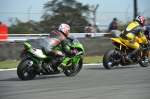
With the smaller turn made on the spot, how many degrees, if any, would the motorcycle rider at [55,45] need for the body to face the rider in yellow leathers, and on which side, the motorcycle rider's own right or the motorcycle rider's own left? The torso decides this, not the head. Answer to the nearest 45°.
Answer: approximately 45° to the motorcycle rider's own left

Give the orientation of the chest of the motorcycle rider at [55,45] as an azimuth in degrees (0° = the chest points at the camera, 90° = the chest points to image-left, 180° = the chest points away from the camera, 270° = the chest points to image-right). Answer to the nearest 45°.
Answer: approximately 270°

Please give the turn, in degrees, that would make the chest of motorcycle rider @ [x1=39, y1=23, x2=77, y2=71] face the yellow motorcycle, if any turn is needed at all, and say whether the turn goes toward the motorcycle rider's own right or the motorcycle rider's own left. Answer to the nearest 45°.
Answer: approximately 45° to the motorcycle rider's own left
